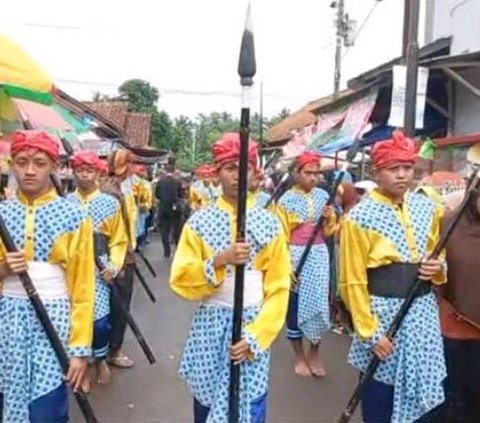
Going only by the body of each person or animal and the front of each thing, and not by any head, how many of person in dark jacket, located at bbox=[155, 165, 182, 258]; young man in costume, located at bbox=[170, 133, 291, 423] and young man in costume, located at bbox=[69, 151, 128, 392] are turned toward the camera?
2

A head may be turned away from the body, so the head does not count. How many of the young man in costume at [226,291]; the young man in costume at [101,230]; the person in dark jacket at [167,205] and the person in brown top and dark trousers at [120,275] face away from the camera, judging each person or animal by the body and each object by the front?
1

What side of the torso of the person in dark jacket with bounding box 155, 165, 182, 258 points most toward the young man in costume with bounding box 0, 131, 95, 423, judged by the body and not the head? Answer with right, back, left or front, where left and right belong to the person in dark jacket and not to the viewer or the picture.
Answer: back

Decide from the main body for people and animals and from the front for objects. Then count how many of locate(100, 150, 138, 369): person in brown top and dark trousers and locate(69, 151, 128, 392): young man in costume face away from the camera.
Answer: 0

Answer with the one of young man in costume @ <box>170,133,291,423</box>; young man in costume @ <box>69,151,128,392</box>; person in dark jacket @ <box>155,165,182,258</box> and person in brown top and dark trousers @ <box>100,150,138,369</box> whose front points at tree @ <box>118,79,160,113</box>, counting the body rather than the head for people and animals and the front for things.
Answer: the person in dark jacket

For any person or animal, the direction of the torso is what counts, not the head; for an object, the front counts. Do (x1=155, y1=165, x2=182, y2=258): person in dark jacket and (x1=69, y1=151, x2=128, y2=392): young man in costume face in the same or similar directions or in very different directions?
very different directions

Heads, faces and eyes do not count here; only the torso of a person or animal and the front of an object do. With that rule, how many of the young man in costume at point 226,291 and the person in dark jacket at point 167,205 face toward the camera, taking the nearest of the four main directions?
1

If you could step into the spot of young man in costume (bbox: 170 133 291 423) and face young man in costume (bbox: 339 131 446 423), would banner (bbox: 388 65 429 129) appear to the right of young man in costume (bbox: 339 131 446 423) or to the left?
left

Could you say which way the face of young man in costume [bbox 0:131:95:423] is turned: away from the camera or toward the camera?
toward the camera

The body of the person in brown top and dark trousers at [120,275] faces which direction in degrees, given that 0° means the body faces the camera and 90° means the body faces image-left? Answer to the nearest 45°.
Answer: approximately 315°

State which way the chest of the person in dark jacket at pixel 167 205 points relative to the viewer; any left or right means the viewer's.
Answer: facing away from the viewer

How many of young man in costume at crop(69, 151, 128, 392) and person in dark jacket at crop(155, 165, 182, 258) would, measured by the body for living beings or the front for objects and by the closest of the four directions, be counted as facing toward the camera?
1

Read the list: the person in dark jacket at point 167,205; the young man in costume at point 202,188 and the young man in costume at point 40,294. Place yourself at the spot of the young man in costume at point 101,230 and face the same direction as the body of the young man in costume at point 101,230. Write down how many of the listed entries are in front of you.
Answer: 1

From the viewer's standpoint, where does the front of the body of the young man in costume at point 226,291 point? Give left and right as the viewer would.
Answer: facing the viewer

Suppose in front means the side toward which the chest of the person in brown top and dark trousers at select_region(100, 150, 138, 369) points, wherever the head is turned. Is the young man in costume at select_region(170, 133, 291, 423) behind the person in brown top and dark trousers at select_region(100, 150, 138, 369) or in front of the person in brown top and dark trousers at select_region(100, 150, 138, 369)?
in front

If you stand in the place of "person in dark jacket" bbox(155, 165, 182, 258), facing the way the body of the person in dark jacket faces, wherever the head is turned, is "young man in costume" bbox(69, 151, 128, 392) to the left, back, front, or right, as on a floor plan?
back

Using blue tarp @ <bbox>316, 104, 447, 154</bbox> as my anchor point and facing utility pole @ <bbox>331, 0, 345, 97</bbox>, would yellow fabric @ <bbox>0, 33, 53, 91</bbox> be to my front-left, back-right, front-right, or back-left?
back-left

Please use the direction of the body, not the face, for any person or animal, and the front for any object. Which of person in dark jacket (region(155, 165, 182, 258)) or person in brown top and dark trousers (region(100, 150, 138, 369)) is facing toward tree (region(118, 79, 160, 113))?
the person in dark jacket
